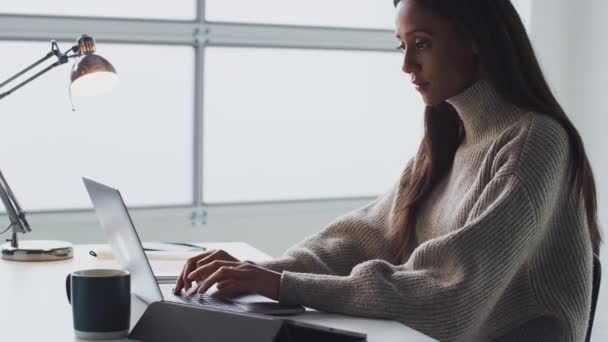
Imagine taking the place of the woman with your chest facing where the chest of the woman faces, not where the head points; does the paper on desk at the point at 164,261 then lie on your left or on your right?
on your right

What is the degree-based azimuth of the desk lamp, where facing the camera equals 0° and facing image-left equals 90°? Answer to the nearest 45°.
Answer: approximately 270°

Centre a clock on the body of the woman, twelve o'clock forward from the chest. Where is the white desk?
The white desk is roughly at 1 o'clock from the woman.

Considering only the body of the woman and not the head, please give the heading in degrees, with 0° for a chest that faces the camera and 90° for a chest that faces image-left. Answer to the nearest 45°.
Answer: approximately 45°

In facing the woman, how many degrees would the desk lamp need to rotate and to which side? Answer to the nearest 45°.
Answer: approximately 45° to its right

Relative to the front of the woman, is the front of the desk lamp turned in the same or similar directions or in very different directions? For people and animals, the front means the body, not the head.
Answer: very different directions

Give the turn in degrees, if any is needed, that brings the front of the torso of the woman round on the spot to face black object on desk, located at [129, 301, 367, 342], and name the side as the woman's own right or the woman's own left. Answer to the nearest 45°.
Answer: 0° — they already face it

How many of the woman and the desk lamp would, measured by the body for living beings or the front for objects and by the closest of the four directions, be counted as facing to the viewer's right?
1
